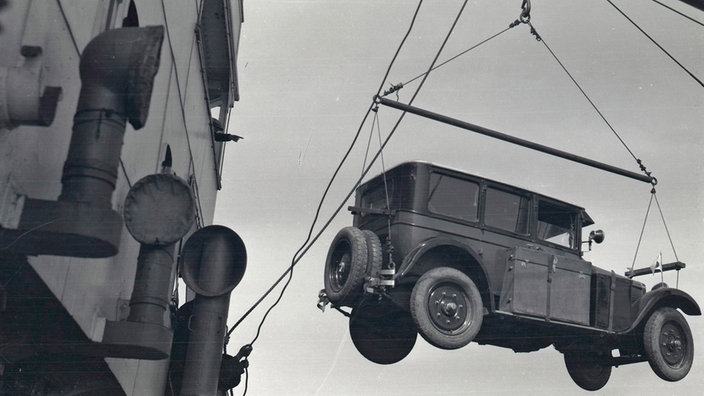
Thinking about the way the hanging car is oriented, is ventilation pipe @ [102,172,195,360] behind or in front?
behind

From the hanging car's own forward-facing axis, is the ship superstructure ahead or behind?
behind

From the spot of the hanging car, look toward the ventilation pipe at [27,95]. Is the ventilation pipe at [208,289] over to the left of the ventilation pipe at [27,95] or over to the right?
right

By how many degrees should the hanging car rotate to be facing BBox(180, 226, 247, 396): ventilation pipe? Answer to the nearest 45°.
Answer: approximately 180°

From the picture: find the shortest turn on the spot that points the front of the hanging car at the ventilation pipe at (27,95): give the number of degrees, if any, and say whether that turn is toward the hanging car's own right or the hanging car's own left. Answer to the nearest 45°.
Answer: approximately 135° to the hanging car's own right

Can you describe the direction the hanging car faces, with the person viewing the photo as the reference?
facing away from the viewer and to the right of the viewer
